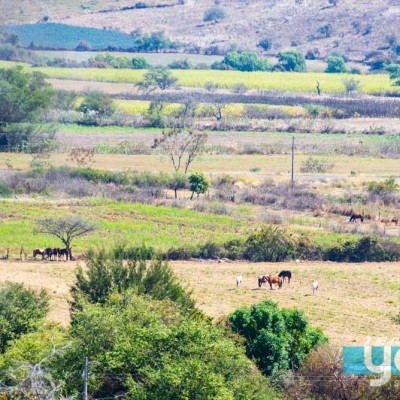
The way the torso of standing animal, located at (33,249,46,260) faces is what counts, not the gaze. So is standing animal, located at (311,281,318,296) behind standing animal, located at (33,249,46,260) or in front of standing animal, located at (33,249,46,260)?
behind

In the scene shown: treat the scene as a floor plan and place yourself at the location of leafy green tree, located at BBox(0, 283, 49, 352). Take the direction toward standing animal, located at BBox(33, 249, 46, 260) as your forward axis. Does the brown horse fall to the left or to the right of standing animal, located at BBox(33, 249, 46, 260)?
right

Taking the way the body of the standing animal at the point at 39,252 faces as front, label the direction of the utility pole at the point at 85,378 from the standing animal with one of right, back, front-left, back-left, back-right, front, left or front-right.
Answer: left

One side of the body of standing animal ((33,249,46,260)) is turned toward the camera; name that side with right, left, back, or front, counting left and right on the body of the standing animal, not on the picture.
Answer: left

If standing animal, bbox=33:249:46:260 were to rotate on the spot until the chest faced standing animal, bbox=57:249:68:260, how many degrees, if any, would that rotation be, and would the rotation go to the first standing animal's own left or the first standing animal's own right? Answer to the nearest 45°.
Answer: approximately 180°

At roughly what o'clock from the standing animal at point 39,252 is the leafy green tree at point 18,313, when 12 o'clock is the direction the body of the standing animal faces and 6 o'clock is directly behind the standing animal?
The leafy green tree is roughly at 9 o'clock from the standing animal.

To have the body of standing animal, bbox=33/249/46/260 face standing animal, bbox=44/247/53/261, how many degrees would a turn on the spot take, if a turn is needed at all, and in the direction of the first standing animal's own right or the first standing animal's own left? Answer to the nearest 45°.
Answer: approximately 135° to the first standing animal's own left

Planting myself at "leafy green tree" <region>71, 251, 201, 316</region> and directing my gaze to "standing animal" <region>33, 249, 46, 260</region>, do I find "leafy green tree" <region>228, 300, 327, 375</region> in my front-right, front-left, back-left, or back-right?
back-right

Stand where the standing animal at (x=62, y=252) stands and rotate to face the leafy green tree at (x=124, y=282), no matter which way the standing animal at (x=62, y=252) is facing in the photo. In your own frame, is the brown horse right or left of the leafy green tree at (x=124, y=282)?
left

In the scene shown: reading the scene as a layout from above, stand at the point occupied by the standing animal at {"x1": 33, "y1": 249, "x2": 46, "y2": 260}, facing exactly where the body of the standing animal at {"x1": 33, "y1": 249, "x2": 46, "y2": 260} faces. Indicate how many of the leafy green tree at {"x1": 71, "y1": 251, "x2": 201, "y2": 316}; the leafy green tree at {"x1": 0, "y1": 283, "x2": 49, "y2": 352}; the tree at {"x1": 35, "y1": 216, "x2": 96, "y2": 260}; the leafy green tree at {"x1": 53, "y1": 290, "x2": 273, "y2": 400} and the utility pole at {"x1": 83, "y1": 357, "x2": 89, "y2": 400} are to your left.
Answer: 4

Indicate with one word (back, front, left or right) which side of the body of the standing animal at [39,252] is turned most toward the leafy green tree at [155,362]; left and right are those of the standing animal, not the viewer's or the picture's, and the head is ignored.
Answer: left

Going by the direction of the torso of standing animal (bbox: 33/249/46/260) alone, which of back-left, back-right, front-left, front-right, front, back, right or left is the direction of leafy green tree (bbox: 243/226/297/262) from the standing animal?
back
